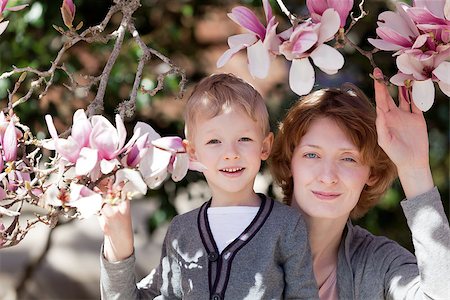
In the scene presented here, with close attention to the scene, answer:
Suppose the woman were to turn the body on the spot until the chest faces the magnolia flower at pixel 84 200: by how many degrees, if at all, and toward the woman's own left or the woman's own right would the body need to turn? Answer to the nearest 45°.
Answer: approximately 90° to the woman's own right

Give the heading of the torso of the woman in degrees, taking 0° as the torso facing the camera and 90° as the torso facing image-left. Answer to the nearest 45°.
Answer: approximately 45°

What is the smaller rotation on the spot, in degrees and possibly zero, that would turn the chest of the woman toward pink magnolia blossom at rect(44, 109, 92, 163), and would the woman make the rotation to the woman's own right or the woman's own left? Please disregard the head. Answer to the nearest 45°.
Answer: approximately 90° to the woman's own right

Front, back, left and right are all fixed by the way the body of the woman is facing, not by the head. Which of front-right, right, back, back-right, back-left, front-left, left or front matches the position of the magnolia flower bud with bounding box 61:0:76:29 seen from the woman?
front-right

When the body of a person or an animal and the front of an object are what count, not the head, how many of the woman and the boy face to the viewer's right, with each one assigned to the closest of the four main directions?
0

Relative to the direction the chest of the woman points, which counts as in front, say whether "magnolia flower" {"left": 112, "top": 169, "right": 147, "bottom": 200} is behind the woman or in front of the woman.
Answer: in front

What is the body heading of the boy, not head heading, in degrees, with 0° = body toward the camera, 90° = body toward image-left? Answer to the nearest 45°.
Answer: approximately 0°
